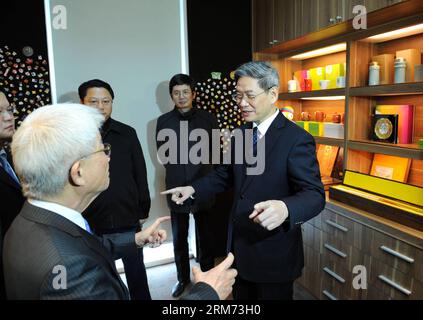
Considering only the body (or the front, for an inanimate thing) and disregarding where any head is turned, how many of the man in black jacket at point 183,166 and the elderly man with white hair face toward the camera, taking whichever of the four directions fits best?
1

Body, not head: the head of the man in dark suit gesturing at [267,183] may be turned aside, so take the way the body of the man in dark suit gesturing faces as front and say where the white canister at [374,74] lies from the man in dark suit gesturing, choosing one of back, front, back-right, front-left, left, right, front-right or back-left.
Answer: back

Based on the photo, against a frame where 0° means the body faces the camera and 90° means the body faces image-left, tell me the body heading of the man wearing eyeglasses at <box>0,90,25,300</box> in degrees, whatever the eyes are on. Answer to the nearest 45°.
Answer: approximately 315°

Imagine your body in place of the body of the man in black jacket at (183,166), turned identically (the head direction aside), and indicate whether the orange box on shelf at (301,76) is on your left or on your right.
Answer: on your left

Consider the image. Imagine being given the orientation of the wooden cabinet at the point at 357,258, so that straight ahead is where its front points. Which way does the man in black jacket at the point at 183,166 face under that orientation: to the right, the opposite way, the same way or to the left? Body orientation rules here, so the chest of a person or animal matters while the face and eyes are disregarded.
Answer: to the left

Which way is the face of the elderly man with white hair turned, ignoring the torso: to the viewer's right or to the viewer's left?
to the viewer's right

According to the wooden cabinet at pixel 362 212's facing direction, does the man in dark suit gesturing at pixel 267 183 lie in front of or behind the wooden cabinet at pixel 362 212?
in front

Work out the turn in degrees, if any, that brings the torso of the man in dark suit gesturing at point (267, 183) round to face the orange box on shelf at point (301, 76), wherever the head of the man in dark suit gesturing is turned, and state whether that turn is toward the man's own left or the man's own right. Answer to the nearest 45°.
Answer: approximately 135° to the man's own right

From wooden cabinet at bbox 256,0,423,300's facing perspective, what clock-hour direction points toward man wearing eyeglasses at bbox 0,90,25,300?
The man wearing eyeglasses is roughly at 12 o'clock from the wooden cabinet.
